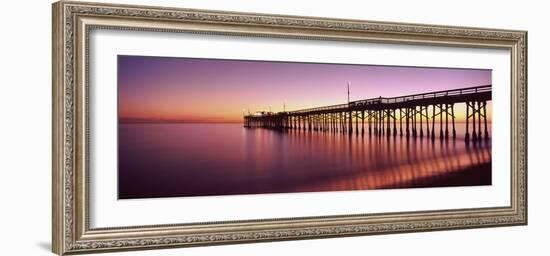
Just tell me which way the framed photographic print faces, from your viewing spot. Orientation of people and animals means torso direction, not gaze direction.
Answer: facing the viewer and to the right of the viewer
